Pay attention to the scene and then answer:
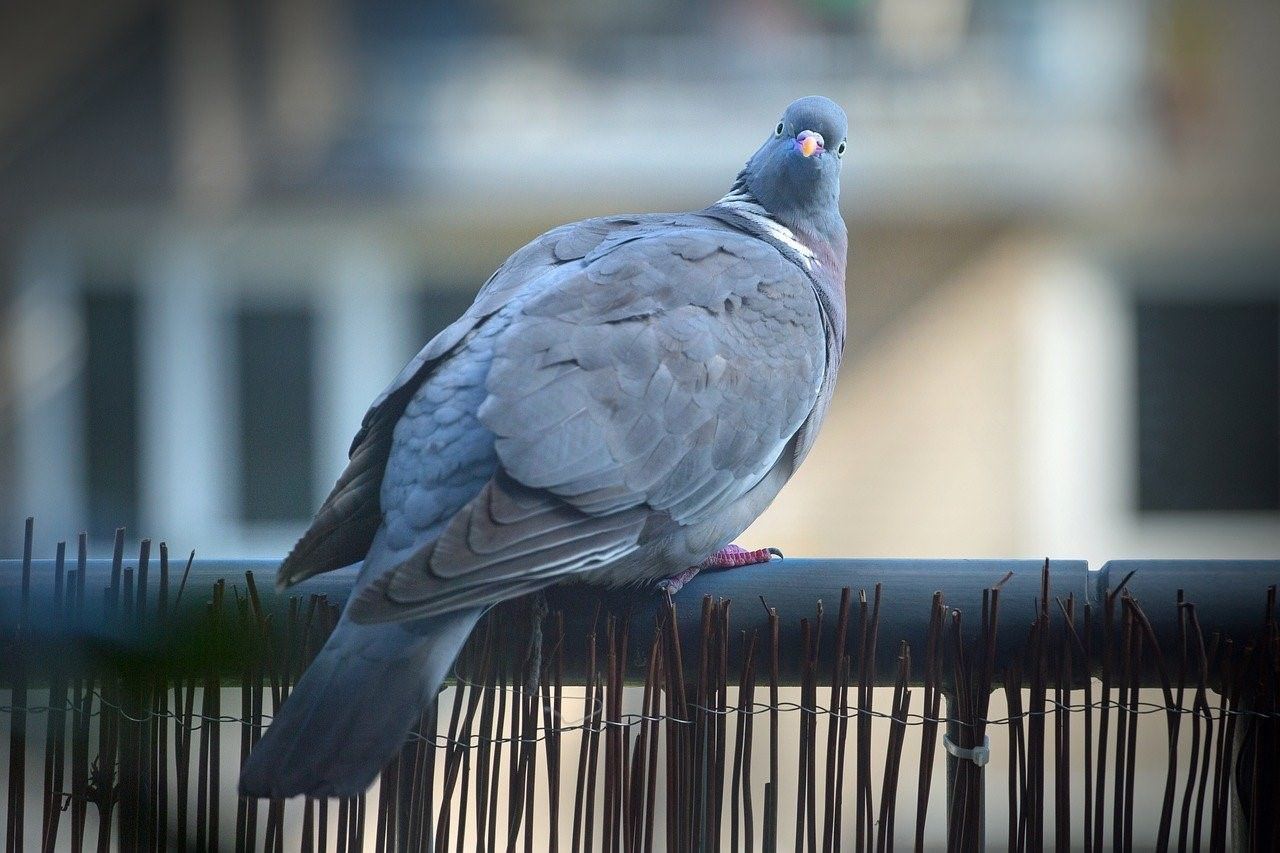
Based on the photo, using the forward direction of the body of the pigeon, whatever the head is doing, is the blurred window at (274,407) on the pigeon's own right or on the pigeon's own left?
on the pigeon's own left

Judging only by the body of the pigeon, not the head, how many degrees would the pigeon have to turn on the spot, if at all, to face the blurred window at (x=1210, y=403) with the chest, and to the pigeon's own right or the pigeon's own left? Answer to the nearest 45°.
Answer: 0° — it already faces it

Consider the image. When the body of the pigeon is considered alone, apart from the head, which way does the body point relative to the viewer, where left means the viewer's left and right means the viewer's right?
facing away from the viewer and to the right of the viewer

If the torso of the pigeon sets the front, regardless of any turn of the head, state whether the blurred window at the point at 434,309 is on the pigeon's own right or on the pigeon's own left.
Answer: on the pigeon's own left

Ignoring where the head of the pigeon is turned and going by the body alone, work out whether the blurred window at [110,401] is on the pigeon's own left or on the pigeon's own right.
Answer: on the pigeon's own left
